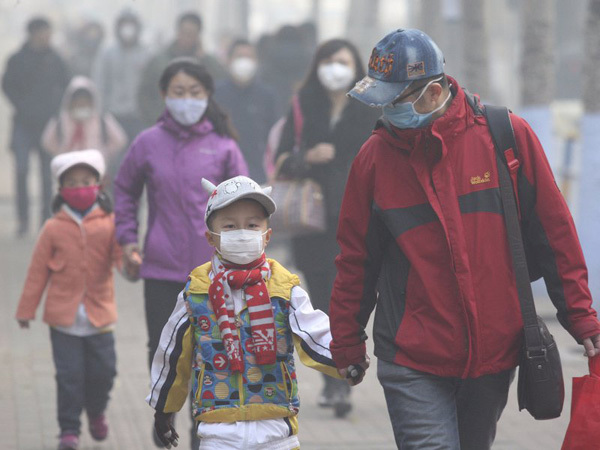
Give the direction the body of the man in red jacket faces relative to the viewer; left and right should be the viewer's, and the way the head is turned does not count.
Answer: facing the viewer

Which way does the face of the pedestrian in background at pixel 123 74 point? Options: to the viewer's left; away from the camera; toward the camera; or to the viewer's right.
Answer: toward the camera

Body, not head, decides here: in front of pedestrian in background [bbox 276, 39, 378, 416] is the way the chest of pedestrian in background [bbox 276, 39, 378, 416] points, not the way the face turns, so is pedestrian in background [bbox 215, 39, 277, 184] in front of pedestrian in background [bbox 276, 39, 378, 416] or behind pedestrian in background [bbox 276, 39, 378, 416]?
behind

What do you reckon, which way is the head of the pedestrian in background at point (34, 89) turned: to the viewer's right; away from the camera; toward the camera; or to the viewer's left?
toward the camera

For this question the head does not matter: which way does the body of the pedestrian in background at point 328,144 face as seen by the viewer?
toward the camera

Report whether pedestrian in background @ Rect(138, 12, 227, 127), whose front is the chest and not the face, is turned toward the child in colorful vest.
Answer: yes

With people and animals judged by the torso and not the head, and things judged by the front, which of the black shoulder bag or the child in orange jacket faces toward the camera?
the child in orange jacket

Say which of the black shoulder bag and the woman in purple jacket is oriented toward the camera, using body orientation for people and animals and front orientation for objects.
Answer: the woman in purple jacket

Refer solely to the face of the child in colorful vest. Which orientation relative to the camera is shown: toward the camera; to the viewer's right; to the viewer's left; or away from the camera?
toward the camera

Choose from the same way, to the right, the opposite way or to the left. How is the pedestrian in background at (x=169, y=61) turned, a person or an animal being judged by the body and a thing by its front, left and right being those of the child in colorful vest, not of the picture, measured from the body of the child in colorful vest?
the same way

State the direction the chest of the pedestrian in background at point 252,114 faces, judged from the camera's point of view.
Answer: toward the camera

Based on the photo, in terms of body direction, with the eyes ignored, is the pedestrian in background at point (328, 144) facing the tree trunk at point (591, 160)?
no

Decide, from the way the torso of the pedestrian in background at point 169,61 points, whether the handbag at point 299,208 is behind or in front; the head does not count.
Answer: in front

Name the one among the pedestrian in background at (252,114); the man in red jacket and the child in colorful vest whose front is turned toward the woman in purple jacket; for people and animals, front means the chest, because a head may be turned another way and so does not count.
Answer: the pedestrian in background

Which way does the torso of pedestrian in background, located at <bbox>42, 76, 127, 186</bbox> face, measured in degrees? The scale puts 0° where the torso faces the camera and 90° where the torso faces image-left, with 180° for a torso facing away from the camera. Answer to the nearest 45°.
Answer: approximately 0°
